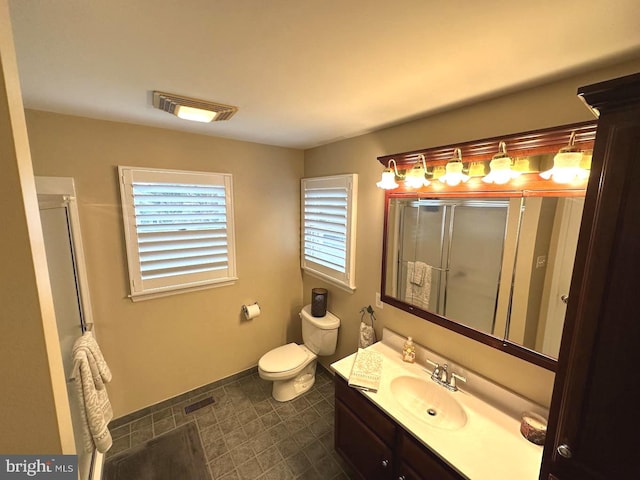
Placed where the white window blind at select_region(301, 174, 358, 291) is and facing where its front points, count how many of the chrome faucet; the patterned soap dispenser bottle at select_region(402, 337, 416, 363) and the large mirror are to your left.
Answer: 3

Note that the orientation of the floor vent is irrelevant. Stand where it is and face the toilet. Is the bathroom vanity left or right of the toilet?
right

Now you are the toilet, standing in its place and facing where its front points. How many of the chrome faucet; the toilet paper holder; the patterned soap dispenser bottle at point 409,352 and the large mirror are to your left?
3

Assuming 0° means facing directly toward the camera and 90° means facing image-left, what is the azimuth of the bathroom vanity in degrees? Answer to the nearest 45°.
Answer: approximately 45°
